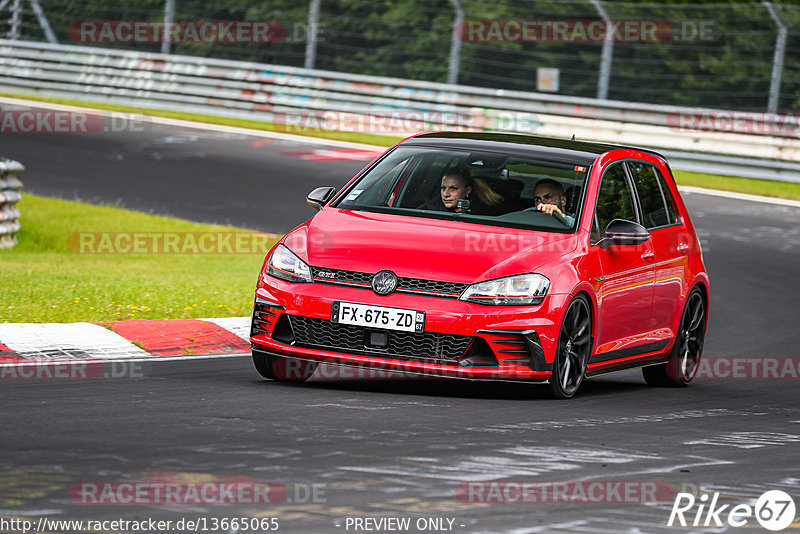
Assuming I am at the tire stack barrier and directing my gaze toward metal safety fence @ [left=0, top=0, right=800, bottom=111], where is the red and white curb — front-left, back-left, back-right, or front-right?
back-right

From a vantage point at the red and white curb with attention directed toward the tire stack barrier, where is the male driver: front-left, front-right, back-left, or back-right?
back-right

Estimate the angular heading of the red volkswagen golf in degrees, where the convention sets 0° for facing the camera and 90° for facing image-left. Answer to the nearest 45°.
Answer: approximately 45°

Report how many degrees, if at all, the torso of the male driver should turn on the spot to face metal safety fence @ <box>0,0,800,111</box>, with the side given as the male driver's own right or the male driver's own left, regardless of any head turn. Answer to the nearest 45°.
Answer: approximately 135° to the male driver's own right

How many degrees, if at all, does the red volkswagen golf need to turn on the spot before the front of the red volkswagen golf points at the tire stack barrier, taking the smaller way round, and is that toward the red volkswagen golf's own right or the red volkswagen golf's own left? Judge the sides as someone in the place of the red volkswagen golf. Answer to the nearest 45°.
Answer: approximately 90° to the red volkswagen golf's own right

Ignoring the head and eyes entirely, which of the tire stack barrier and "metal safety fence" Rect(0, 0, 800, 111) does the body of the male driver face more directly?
the tire stack barrier
